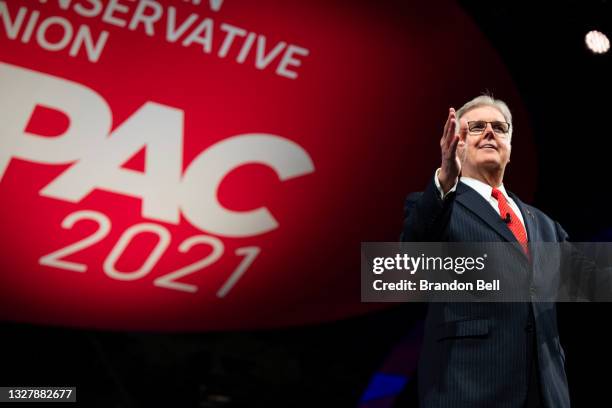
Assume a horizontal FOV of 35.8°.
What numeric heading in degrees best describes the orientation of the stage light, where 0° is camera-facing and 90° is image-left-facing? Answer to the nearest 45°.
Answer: approximately 0°

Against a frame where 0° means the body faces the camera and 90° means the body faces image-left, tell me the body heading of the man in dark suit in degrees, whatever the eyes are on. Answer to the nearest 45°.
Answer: approximately 315°

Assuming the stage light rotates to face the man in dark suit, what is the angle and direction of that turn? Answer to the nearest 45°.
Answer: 0° — it already faces them
